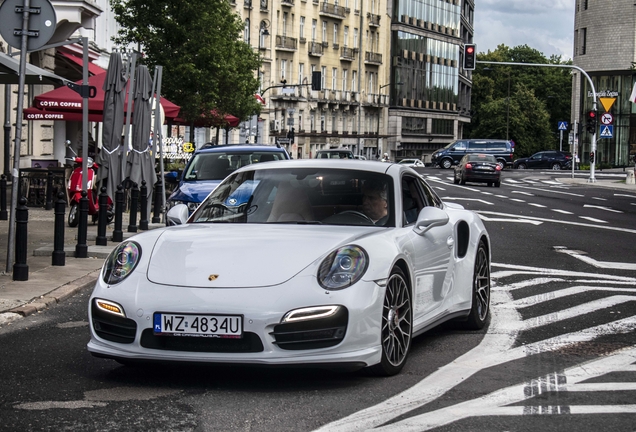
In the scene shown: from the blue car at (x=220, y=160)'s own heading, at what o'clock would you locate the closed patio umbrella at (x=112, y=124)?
The closed patio umbrella is roughly at 2 o'clock from the blue car.

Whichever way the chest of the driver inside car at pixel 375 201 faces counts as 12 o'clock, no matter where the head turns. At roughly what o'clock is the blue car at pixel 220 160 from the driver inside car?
The blue car is roughly at 4 o'clock from the driver inside car.

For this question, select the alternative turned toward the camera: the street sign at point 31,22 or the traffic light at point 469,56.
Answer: the traffic light

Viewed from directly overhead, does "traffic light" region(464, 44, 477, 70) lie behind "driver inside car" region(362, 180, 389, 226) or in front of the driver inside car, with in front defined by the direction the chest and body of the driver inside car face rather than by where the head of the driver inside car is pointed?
behind

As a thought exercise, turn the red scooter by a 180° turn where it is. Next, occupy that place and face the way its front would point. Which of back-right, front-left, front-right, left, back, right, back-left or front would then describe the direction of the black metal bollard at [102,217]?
back-right

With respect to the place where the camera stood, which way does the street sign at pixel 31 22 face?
facing away from the viewer

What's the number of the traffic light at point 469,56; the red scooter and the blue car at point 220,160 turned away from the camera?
0

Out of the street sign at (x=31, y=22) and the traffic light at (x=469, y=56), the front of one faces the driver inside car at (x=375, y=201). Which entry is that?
the traffic light

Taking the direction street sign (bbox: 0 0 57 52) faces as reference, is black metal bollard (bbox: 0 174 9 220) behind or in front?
in front

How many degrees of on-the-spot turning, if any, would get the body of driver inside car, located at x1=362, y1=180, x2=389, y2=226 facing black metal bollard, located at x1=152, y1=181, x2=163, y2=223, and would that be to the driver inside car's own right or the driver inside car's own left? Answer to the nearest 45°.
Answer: approximately 135° to the driver inside car's own right

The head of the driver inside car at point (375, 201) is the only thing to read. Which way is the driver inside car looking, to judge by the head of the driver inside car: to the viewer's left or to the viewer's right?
to the viewer's left

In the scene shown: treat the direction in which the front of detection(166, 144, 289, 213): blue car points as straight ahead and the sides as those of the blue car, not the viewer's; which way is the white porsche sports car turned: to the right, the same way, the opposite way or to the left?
the same way

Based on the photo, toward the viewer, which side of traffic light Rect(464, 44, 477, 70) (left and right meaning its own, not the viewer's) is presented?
front

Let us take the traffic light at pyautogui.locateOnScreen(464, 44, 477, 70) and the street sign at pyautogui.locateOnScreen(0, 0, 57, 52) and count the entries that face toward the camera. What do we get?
1

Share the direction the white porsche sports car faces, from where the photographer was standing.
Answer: facing the viewer and to the left of the viewer
